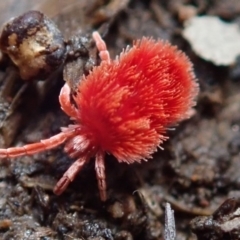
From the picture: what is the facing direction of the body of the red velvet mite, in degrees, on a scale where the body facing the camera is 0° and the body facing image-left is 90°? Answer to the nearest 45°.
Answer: approximately 45°
